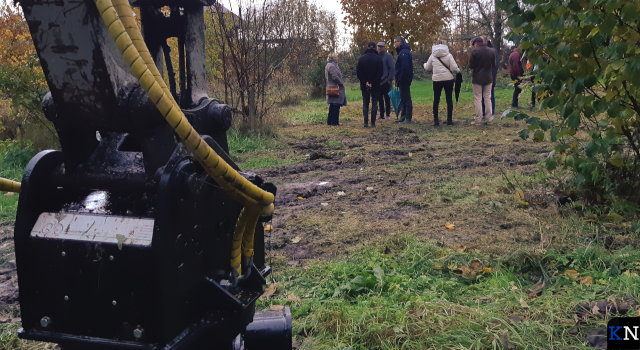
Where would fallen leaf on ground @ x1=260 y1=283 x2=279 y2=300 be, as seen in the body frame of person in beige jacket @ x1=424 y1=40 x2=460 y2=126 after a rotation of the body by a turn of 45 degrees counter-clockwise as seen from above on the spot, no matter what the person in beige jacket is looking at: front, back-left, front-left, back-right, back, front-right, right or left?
back-left

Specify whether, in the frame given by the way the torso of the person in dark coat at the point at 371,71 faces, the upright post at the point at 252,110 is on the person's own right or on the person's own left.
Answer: on the person's own left

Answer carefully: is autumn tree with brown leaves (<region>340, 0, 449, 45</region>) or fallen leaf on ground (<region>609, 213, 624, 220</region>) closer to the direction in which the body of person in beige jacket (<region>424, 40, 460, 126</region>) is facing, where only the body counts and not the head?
the autumn tree with brown leaves

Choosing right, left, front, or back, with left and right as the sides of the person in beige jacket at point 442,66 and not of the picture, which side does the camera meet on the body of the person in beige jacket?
back

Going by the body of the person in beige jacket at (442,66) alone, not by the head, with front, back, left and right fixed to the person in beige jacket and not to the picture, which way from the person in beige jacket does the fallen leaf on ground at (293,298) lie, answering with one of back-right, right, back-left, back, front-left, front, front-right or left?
back

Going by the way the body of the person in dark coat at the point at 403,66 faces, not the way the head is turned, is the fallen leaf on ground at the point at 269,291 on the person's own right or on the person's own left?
on the person's own left

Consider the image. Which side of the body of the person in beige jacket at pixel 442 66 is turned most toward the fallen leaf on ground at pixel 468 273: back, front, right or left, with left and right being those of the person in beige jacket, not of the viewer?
back
